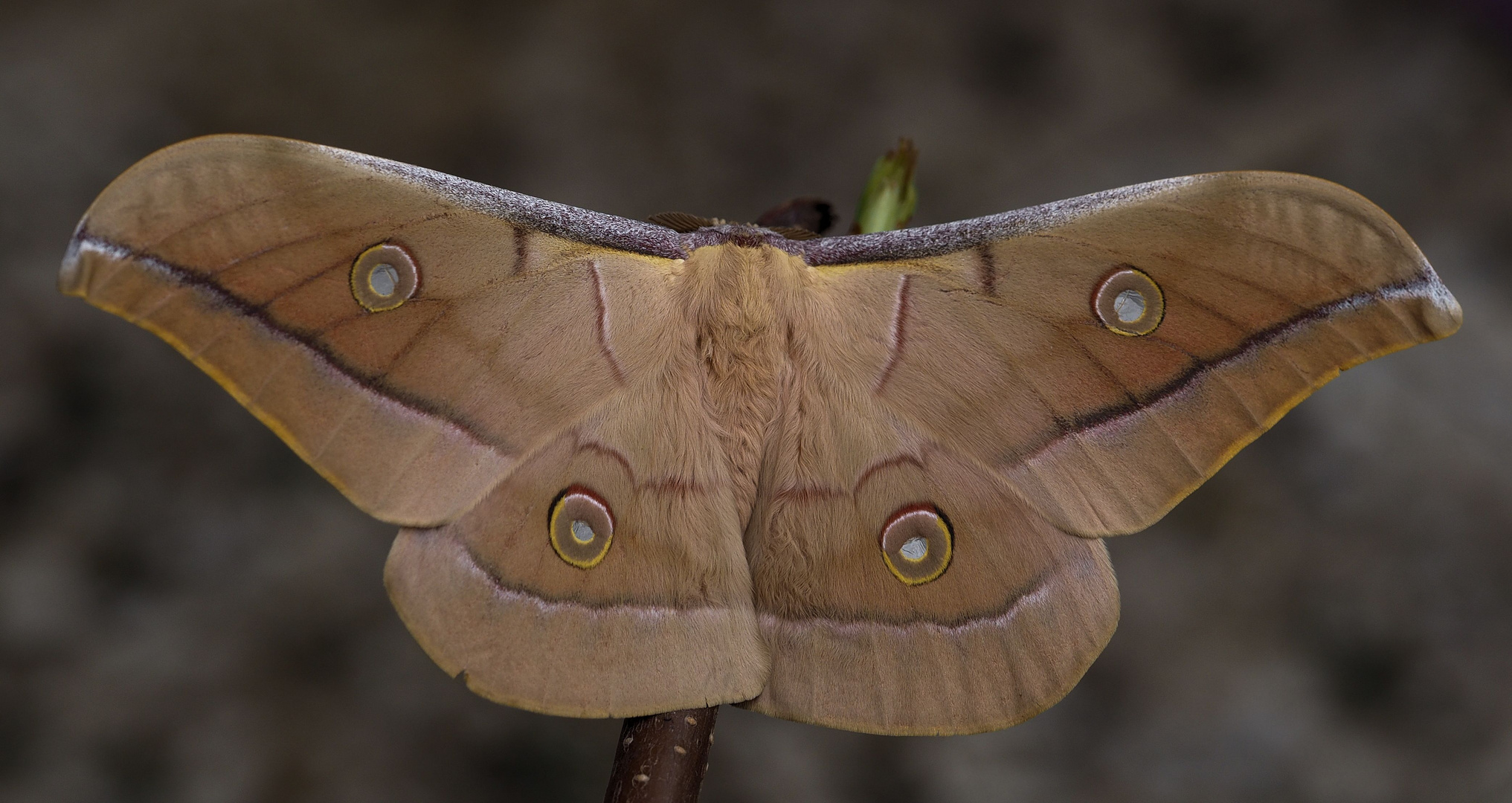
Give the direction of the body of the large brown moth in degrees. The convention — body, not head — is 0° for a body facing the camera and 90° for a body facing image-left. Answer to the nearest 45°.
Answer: approximately 180°
